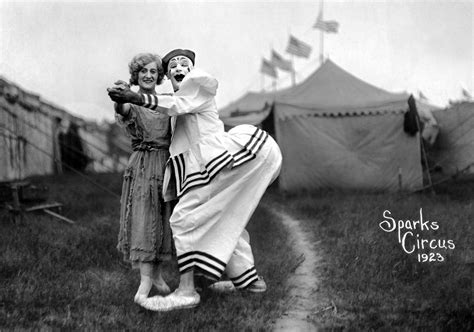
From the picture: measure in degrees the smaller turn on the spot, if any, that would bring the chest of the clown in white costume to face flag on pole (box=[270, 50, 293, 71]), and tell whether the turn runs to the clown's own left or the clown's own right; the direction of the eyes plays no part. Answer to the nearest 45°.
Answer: approximately 90° to the clown's own right

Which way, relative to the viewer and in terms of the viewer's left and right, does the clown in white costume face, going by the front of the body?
facing to the left of the viewer

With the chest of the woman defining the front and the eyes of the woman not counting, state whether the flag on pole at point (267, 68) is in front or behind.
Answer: behind

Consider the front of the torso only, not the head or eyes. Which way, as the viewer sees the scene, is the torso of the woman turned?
toward the camera

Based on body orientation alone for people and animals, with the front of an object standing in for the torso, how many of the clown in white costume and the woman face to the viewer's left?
1

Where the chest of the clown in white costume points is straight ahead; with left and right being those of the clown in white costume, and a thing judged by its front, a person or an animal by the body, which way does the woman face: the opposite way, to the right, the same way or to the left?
to the left
